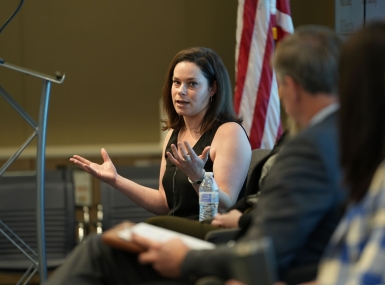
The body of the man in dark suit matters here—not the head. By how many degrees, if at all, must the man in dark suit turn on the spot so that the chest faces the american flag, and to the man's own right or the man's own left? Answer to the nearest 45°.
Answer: approximately 45° to the man's own right

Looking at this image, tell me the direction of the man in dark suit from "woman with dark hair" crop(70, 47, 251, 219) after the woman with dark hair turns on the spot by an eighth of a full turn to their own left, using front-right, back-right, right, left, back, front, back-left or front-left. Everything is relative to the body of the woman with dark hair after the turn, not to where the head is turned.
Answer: front

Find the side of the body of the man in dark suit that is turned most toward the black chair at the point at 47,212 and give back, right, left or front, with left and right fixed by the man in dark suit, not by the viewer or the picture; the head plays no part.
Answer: front

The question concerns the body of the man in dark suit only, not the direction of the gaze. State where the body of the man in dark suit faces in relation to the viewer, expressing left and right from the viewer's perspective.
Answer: facing away from the viewer and to the left of the viewer

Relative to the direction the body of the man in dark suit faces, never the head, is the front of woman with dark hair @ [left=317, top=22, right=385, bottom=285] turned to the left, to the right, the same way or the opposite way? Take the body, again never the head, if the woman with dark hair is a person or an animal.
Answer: the same way

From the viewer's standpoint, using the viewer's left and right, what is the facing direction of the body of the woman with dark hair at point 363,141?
facing away from the viewer and to the left of the viewer

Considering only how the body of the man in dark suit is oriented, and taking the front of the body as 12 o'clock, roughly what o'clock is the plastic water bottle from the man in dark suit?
The plastic water bottle is roughly at 1 o'clock from the man in dark suit.

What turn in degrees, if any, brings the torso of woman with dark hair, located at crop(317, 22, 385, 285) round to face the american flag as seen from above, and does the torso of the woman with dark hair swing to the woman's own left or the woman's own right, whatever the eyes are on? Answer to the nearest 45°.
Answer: approximately 45° to the woman's own right

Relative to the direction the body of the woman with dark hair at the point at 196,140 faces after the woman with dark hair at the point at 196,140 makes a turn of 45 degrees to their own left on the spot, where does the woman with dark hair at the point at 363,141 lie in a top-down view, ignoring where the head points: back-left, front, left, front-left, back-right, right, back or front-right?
front

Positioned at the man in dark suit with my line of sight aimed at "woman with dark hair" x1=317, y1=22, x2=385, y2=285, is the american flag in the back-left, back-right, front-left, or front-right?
back-left

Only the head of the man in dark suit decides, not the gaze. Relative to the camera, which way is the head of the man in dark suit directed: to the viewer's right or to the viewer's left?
to the viewer's left

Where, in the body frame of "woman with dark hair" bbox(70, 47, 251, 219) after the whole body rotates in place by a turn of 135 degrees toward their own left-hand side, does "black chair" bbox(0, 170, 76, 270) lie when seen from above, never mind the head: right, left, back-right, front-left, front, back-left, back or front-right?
back-left
